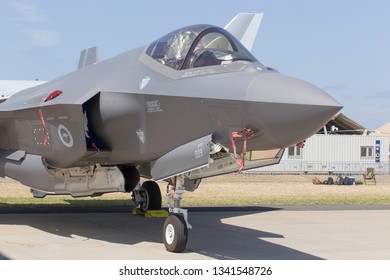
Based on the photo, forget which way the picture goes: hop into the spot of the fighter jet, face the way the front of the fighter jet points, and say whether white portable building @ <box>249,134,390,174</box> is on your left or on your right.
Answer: on your left

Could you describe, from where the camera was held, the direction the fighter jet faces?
facing the viewer and to the right of the viewer
